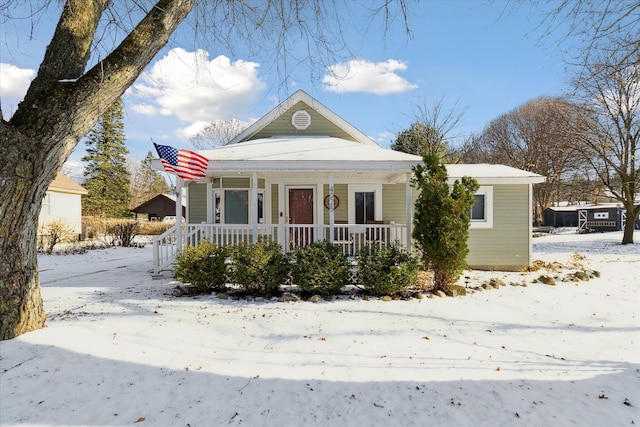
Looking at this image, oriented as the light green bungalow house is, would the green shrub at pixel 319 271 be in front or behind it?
in front

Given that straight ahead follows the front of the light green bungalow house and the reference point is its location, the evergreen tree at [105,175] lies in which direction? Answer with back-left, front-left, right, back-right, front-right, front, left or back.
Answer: back-right

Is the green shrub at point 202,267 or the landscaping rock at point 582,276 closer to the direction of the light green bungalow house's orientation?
the green shrub

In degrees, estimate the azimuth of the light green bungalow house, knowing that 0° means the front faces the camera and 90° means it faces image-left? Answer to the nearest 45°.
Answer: approximately 0°

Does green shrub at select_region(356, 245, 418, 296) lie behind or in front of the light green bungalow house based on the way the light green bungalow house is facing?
in front

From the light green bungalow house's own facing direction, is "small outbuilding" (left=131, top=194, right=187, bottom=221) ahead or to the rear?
to the rear

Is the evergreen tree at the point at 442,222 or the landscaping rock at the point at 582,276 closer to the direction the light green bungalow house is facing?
the evergreen tree

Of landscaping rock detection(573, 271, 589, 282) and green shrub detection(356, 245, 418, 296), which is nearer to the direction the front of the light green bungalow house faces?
the green shrub
